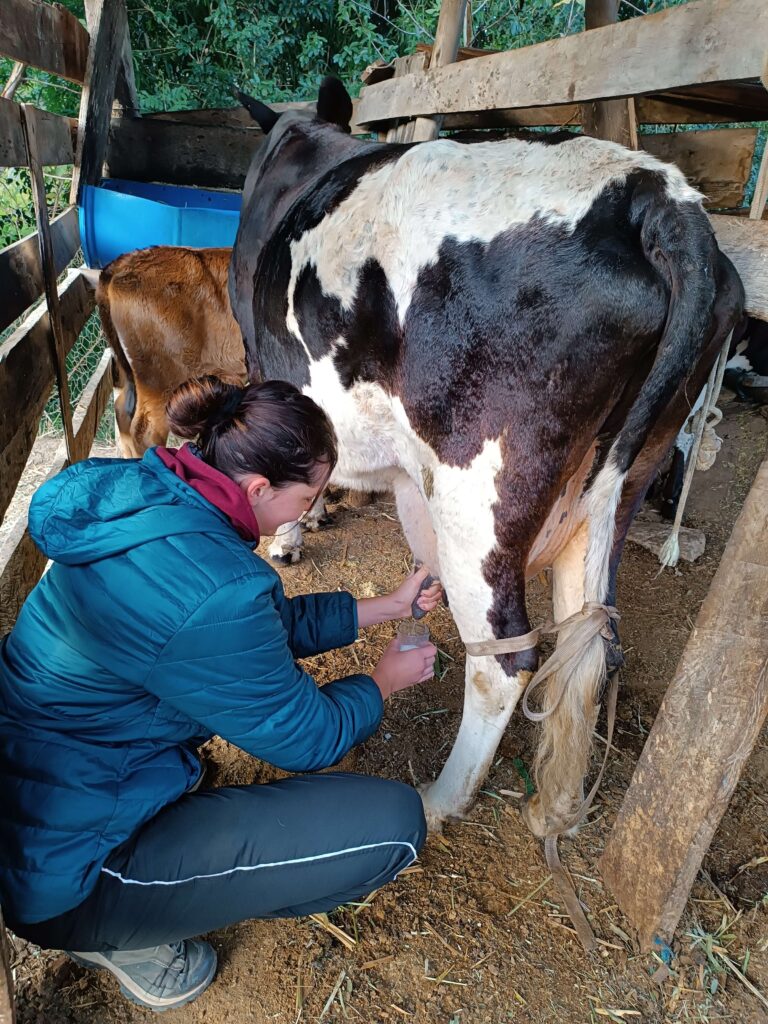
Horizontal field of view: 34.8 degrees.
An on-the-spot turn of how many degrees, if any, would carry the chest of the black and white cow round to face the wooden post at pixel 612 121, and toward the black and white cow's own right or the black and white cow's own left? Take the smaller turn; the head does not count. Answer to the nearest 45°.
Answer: approximately 45° to the black and white cow's own right

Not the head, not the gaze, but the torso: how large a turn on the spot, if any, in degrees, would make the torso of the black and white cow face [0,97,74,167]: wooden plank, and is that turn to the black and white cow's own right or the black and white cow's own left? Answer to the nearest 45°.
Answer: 0° — it already faces it

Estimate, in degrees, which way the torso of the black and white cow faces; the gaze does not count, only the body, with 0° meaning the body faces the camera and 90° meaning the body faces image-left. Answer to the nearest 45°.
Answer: approximately 135°

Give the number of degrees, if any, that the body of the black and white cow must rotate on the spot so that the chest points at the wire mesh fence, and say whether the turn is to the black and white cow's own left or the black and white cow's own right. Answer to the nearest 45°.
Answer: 0° — it already faces it
